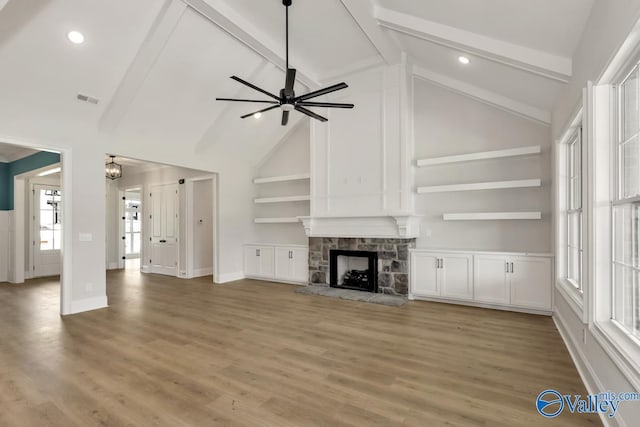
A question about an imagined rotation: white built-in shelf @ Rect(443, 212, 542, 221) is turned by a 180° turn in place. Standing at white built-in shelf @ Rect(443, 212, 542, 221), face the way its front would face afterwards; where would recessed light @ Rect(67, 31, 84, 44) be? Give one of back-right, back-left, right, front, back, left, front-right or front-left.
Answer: back-left

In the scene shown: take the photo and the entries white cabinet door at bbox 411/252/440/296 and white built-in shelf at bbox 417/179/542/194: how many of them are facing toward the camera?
2

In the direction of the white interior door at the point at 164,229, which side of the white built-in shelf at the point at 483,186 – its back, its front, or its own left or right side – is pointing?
right

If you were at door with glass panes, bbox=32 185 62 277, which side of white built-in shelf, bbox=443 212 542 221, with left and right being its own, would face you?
right

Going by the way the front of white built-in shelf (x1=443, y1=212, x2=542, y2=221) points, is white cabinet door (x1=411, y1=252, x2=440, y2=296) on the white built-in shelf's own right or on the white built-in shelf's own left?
on the white built-in shelf's own right

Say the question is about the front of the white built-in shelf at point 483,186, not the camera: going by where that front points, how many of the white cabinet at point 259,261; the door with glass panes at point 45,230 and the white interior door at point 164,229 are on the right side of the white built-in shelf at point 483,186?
3

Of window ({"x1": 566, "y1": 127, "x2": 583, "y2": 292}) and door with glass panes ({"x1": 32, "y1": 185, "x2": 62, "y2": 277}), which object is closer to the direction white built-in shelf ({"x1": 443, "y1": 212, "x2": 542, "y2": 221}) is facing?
the window

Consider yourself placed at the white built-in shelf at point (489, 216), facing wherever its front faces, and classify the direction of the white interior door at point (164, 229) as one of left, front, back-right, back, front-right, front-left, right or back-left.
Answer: right

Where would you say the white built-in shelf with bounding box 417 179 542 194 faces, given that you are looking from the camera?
facing the viewer

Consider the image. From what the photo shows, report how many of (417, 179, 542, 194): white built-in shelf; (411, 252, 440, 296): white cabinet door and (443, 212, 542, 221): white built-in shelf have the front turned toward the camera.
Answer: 3

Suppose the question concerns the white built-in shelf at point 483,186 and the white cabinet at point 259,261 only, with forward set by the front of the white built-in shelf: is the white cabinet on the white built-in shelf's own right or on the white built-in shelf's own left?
on the white built-in shelf's own right

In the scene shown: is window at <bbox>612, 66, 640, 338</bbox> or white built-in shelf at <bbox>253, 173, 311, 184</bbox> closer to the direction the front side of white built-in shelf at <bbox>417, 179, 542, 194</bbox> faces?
the window
